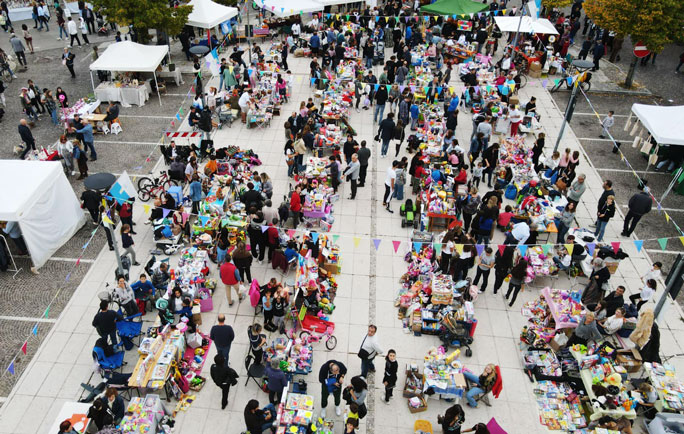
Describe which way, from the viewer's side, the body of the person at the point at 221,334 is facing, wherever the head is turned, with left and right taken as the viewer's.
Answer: facing away from the viewer

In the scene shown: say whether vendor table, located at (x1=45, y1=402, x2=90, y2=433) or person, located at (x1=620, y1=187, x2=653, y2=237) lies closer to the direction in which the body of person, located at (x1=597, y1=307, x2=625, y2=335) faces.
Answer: the vendor table

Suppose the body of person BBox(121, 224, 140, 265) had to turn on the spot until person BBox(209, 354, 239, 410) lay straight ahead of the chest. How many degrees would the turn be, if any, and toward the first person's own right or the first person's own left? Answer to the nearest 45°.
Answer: approximately 90° to the first person's own right

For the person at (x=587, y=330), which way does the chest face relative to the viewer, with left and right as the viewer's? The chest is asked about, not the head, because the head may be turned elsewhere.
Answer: facing the viewer and to the left of the viewer

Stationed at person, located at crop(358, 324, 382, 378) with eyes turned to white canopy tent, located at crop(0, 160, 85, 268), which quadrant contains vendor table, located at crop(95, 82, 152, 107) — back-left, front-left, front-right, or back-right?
front-right

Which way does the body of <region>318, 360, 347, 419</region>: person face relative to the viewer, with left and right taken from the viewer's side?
facing the viewer

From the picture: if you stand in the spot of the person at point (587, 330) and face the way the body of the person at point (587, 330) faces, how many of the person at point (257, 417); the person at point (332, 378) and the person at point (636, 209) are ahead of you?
2

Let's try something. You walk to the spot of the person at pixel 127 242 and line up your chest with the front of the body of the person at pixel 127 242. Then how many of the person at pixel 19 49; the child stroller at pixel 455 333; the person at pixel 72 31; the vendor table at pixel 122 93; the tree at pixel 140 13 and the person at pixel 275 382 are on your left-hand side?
4

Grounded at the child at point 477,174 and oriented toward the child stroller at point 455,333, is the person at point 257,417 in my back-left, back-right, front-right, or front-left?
front-right

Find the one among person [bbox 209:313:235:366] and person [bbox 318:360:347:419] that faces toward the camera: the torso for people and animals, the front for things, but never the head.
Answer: person [bbox 318:360:347:419]

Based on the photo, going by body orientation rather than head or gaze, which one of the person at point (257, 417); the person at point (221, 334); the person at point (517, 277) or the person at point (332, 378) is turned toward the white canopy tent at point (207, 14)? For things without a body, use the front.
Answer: the person at point (221, 334)

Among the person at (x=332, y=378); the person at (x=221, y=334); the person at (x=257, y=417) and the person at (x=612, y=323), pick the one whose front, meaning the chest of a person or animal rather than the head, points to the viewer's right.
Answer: the person at (x=257, y=417)

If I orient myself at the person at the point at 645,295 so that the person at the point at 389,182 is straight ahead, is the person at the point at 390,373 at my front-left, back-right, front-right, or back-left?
front-left

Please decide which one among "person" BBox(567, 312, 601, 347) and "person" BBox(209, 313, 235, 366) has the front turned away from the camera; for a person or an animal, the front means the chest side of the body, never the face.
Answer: "person" BBox(209, 313, 235, 366)
